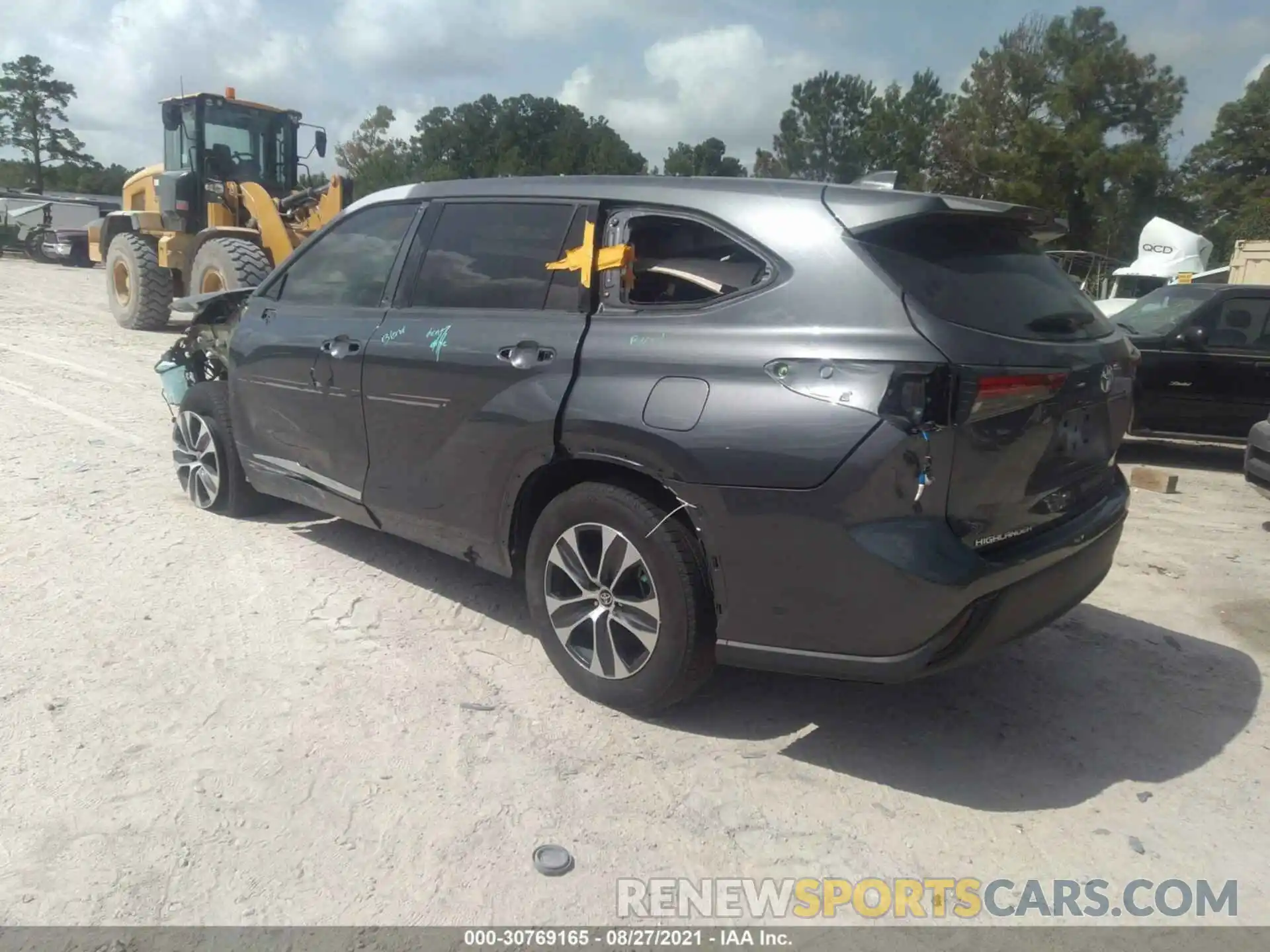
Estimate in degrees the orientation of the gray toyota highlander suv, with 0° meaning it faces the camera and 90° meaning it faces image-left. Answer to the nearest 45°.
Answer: approximately 135°

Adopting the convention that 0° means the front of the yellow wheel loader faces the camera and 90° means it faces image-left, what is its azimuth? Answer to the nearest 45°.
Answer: approximately 315°

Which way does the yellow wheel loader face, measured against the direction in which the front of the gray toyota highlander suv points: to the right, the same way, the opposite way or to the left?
the opposite way

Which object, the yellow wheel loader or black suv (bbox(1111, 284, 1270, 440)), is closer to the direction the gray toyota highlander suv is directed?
the yellow wheel loader

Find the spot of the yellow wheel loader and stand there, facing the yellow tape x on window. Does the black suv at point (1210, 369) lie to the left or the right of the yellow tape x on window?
left

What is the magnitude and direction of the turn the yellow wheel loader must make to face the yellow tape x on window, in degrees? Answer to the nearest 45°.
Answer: approximately 45° to its right

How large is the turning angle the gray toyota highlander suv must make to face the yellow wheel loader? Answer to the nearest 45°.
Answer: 0° — it already faces it

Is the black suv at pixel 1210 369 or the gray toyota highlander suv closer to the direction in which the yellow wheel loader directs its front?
the black suv

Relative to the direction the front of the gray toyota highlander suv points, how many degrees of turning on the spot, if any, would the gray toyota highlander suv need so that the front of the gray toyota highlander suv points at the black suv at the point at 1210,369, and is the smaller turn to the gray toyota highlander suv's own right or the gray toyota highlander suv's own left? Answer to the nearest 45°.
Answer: approximately 90° to the gray toyota highlander suv's own right
